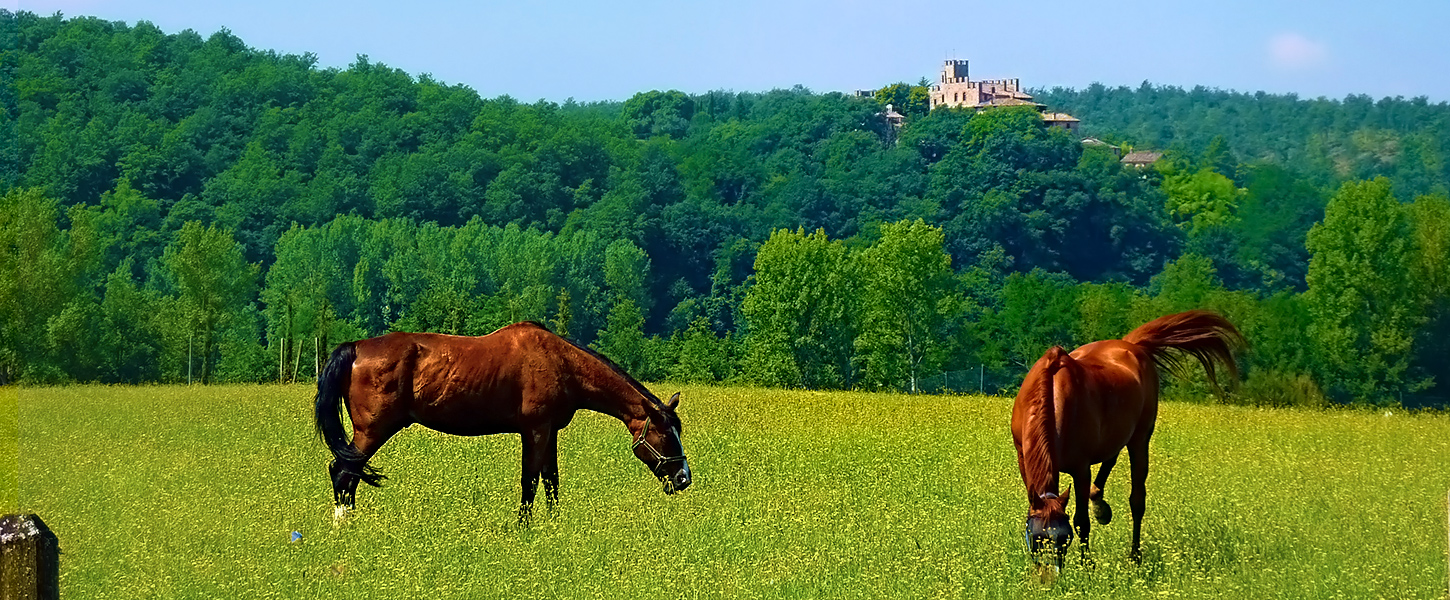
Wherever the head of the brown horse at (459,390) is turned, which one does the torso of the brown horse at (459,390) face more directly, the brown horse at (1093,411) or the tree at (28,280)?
the brown horse

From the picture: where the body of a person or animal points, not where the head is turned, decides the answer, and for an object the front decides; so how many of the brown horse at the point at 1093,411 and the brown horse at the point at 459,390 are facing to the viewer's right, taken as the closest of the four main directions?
1

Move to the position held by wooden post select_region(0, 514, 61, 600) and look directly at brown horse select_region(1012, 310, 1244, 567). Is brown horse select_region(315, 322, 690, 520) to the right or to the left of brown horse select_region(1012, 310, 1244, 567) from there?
left

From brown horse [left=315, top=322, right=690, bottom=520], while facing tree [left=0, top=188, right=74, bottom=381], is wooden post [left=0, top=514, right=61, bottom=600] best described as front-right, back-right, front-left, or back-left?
back-left

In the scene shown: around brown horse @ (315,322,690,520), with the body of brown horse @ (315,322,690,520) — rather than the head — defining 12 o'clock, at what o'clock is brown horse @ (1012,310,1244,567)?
brown horse @ (1012,310,1244,567) is roughly at 1 o'clock from brown horse @ (315,322,690,520).

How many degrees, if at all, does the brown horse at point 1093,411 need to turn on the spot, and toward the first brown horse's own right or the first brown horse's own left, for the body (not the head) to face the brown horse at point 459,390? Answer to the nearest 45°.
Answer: approximately 45° to the first brown horse's own right

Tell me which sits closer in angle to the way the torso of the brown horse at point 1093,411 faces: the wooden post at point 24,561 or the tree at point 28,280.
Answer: the wooden post

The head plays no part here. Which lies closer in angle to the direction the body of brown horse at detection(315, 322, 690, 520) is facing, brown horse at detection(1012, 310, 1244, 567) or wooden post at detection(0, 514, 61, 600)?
the brown horse

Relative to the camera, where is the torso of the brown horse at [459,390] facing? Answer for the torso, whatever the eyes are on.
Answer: to the viewer's right

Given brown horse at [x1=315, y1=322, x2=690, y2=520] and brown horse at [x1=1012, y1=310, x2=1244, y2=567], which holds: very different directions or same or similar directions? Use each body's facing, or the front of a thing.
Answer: very different directions

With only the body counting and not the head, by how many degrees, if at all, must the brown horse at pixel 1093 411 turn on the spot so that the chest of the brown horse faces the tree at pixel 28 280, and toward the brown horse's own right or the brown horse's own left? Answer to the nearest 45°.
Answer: approximately 90° to the brown horse's own right
